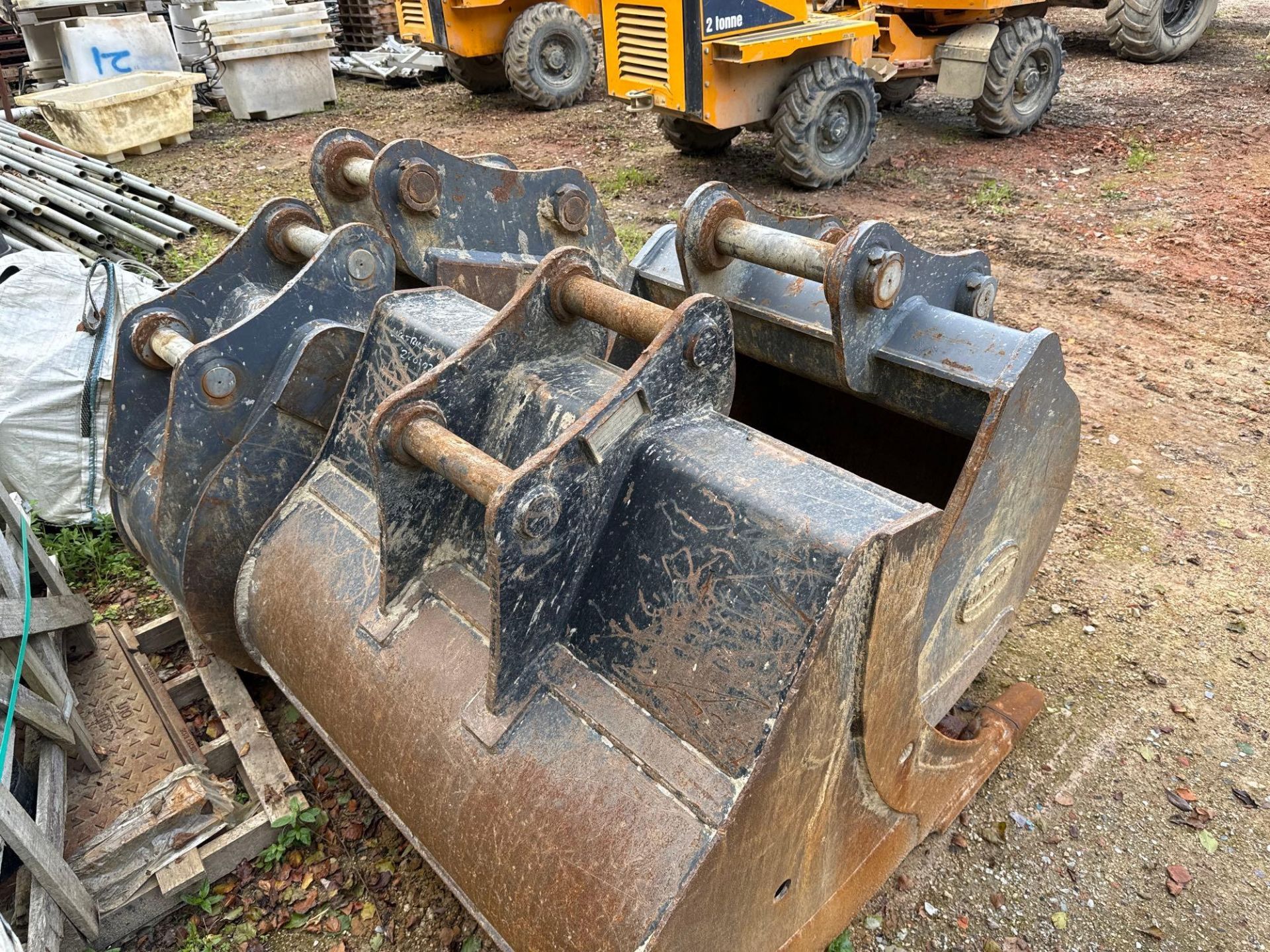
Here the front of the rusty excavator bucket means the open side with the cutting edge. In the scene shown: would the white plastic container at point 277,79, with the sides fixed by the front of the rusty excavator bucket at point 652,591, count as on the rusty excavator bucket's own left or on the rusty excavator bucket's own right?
on the rusty excavator bucket's own left

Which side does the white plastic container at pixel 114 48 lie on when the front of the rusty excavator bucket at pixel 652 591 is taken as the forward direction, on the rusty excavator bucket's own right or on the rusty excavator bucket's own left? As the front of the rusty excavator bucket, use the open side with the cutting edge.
on the rusty excavator bucket's own left

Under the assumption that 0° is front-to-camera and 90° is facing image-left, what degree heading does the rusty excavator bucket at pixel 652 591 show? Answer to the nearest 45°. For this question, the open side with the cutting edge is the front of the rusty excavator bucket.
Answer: approximately 225°

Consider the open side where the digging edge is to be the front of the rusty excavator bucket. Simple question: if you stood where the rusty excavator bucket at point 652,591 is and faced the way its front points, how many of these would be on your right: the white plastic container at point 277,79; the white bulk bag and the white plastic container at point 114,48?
0

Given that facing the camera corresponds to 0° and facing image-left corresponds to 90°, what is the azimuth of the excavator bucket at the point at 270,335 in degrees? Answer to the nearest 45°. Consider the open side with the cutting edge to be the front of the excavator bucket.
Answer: approximately 225°

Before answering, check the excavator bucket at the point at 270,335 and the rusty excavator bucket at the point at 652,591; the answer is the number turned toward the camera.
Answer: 0

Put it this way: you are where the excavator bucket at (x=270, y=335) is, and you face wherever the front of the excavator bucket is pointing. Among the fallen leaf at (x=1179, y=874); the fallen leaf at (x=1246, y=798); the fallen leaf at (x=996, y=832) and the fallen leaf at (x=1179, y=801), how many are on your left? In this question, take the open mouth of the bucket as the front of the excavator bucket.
0

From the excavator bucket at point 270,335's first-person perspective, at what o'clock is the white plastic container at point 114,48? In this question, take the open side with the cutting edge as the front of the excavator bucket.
The white plastic container is roughly at 10 o'clock from the excavator bucket.

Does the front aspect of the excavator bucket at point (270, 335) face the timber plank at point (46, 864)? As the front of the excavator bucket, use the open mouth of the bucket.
no

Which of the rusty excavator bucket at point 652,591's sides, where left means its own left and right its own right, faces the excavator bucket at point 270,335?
left

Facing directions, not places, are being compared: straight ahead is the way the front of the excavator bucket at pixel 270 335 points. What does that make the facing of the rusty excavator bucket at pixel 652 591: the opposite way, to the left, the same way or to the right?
the same way
